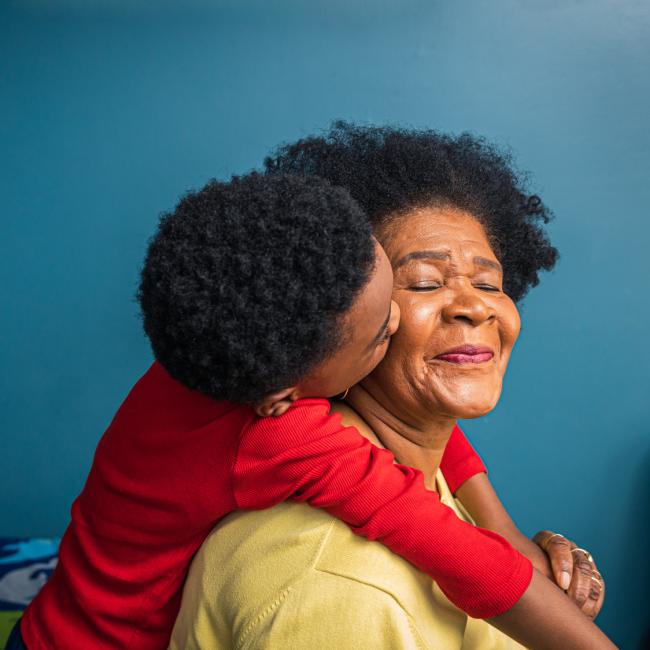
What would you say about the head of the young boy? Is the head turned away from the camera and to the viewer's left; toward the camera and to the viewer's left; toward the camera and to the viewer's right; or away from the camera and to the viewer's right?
away from the camera and to the viewer's right

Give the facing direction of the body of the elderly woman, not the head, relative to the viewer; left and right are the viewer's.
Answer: facing the viewer and to the right of the viewer

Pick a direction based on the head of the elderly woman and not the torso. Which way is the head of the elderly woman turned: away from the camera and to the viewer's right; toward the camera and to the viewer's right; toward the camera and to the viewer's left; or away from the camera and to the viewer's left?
toward the camera and to the viewer's right
